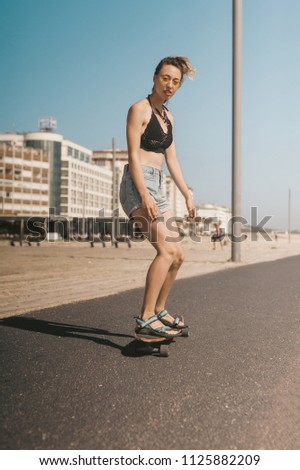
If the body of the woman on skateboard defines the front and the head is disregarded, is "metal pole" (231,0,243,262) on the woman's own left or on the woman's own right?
on the woman's own left

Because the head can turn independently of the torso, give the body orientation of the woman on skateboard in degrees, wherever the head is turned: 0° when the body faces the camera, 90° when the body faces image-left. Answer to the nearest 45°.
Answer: approximately 315°
